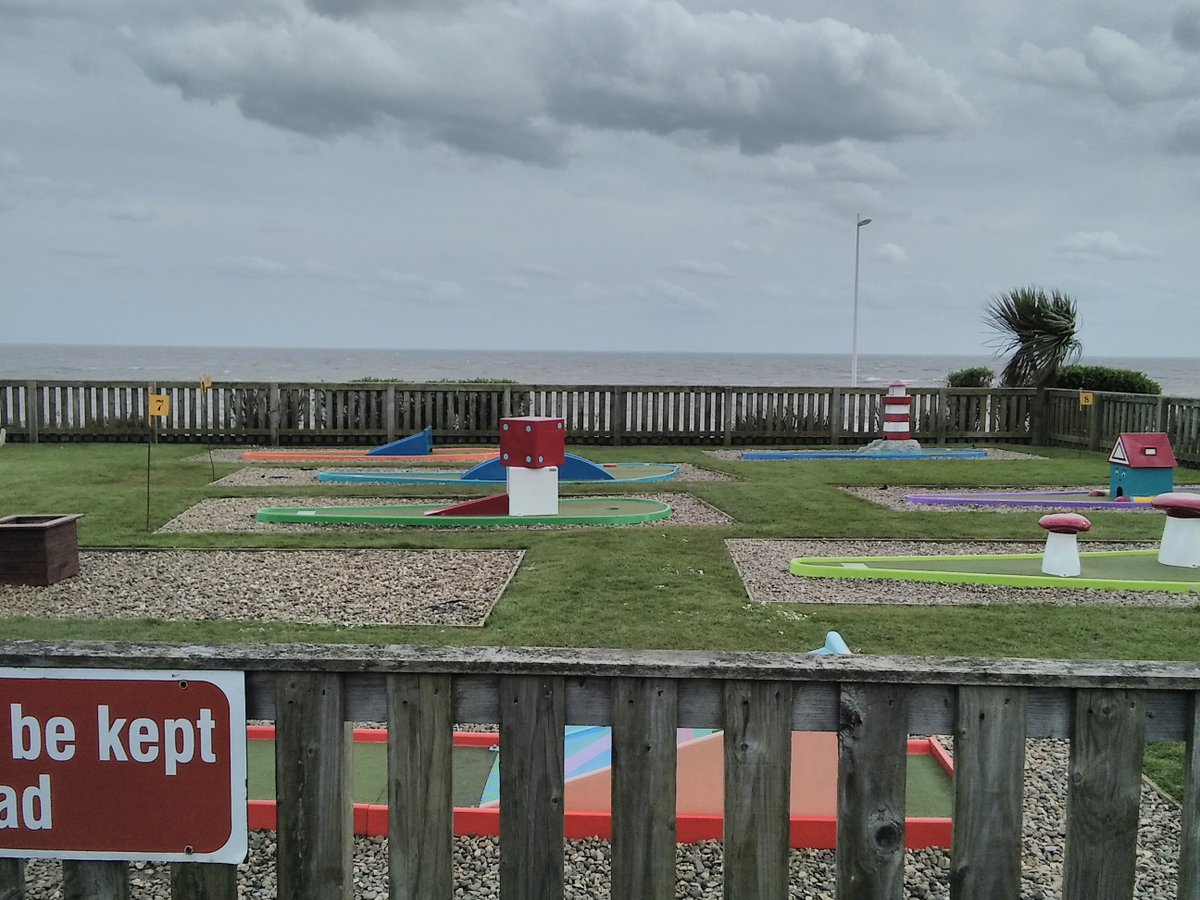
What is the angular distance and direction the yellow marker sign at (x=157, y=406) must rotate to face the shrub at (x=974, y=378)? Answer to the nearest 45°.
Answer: approximately 135° to its left

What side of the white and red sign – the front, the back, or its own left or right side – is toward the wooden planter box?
back

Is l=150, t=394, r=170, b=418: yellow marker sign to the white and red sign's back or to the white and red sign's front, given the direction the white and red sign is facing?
to the back

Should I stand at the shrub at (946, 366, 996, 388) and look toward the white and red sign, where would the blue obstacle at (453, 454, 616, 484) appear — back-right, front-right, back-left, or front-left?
front-right

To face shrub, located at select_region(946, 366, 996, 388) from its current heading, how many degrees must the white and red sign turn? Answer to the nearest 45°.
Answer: approximately 135° to its left

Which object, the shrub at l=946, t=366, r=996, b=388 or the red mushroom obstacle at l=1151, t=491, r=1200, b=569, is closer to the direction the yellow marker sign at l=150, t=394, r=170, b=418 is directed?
the red mushroom obstacle

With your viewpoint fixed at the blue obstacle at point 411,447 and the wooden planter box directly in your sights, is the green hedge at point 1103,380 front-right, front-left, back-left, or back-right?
back-left

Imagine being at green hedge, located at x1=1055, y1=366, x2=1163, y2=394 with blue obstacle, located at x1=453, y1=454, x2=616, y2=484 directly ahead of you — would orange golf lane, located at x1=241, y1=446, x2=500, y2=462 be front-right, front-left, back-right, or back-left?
front-right

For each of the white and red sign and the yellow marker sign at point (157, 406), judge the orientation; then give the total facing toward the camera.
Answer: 2

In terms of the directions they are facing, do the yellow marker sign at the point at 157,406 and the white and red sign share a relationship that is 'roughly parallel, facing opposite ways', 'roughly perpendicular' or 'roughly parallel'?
roughly parallel

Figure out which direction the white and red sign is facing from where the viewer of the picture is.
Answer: facing the viewer

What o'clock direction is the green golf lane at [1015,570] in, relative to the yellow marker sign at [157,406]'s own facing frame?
The green golf lane is roughly at 10 o'clock from the yellow marker sign.

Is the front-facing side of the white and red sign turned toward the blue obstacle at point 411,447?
no

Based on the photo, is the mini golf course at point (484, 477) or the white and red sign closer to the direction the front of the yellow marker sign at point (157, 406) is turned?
the white and red sign

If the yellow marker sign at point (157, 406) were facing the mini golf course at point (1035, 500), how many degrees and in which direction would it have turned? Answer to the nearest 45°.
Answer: approximately 90° to its left

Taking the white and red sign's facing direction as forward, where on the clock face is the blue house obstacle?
The blue house obstacle is roughly at 8 o'clock from the white and red sign.

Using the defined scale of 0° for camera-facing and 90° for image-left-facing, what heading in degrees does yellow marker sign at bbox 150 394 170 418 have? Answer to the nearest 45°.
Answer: approximately 0°
